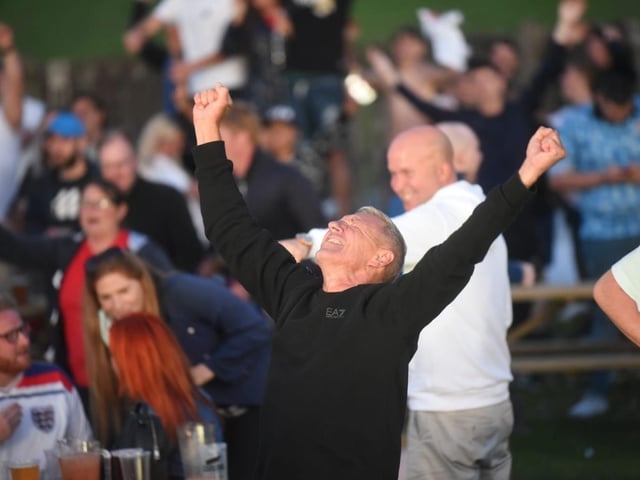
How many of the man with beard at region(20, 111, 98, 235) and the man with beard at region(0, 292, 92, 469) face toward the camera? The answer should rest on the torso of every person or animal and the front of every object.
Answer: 2

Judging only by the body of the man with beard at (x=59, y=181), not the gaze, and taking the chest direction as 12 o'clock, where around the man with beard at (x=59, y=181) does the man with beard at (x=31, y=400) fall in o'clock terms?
the man with beard at (x=31, y=400) is roughly at 12 o'clock from the man with beard at (x=59, y=181).

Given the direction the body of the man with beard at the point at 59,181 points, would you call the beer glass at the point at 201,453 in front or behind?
in front

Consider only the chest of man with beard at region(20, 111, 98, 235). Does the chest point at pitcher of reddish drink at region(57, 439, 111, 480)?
yes

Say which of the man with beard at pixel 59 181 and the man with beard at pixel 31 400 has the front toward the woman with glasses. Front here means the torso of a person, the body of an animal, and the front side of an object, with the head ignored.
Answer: the man with beard at pixel 59 181

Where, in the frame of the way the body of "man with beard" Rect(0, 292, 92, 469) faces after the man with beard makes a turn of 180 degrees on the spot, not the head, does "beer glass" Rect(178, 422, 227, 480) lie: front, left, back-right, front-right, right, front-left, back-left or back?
back-right

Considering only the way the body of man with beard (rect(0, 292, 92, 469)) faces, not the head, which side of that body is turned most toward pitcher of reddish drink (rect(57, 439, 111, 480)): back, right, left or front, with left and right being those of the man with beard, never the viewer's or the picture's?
front

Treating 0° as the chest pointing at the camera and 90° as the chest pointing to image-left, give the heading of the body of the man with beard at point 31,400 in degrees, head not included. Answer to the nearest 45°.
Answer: approximately 0°

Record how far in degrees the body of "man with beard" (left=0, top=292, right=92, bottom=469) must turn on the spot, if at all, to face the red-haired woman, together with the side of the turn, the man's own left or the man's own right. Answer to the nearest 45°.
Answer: approximately 45° to the man's own left

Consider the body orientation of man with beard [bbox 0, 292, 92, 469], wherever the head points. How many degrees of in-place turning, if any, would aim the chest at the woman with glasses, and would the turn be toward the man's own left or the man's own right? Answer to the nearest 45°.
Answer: approximately 180°

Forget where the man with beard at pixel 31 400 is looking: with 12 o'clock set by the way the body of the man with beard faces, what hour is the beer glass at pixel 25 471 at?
The beer glass is roughly at 12 o'clock from the man with beard.
